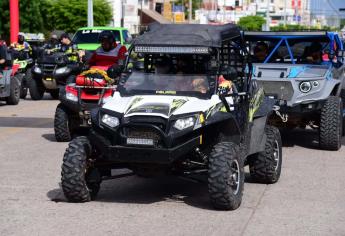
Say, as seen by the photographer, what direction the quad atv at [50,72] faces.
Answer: facing the viewer and to the left of the viewer

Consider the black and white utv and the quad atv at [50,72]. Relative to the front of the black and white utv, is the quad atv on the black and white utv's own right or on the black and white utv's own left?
on the black and white utv's own right

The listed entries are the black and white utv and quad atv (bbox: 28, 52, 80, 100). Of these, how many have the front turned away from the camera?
0

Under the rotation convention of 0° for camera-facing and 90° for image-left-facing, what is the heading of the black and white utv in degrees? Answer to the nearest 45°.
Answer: approximately 45°

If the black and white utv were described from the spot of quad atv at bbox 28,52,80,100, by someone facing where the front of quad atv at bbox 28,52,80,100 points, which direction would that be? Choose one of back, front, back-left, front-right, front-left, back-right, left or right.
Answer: front-left

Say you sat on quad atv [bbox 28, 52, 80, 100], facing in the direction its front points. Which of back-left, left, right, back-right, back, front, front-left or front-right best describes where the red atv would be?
front-left
